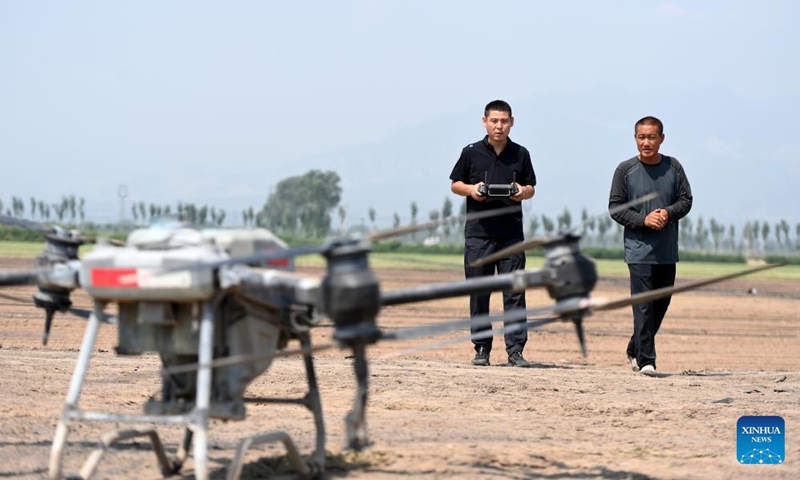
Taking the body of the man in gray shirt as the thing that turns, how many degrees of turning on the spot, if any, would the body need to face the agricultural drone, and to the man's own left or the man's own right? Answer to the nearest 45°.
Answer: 0° — they already face it

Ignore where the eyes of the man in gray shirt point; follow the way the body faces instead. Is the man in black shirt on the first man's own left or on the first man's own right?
on the first man's own right

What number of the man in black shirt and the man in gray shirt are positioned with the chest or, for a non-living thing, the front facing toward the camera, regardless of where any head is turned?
2

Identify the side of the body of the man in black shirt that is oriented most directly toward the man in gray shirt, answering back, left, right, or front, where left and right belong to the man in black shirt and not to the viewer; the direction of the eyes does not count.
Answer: left

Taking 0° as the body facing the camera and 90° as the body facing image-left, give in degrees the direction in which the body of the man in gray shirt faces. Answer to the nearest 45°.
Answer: approximately 0°

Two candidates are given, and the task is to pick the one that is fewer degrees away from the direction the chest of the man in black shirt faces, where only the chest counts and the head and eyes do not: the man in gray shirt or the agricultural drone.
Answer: the agricultural drone

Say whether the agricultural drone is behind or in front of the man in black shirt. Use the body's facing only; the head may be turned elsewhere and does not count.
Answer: in front

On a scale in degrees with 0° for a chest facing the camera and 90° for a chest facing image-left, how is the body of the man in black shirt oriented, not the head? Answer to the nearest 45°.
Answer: approximately 0°

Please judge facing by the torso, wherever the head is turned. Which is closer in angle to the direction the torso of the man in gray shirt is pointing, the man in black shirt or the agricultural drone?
the agricultural drone
